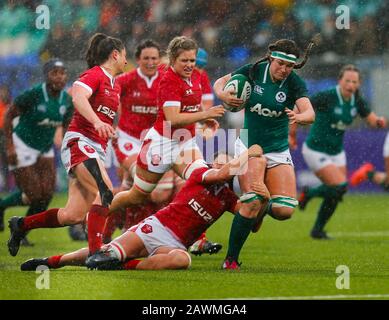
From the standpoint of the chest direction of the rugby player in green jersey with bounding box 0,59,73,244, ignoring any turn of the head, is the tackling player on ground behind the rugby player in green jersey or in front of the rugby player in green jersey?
in front

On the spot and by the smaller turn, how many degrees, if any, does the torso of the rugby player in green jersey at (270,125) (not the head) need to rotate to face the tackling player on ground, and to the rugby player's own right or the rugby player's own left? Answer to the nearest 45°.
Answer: approximately 45° to the rugby player's own right

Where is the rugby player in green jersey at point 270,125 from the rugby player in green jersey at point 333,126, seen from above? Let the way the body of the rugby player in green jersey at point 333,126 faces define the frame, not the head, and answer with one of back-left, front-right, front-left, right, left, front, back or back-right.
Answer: front-right

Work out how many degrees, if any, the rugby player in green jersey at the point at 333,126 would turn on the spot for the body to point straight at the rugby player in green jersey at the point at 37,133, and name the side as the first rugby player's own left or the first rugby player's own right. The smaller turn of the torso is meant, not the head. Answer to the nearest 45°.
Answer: approximately 90° to the first rugby player's own right

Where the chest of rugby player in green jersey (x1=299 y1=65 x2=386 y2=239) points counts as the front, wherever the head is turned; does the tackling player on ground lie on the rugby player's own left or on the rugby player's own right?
on the rugby player's own right

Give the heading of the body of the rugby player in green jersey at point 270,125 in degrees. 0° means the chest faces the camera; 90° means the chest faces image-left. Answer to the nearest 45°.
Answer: approximately 0°

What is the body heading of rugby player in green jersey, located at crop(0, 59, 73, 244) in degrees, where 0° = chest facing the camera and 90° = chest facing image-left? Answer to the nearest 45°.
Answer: approximately 315°
